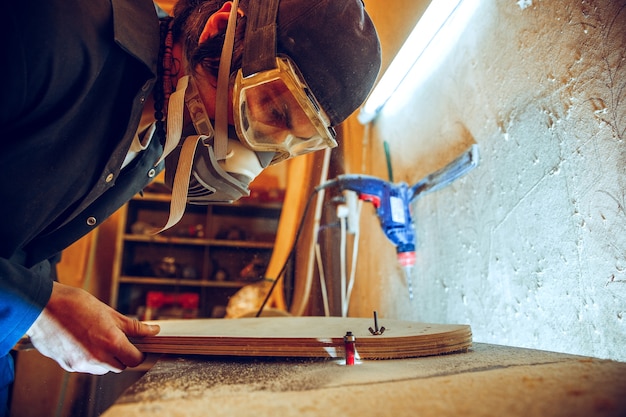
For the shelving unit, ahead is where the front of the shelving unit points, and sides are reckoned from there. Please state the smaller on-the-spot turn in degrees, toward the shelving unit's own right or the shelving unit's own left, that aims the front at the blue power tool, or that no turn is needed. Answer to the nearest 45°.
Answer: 0° — it already faces it

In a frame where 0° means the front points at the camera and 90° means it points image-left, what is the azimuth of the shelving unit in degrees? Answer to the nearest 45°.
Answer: approximately 0°
